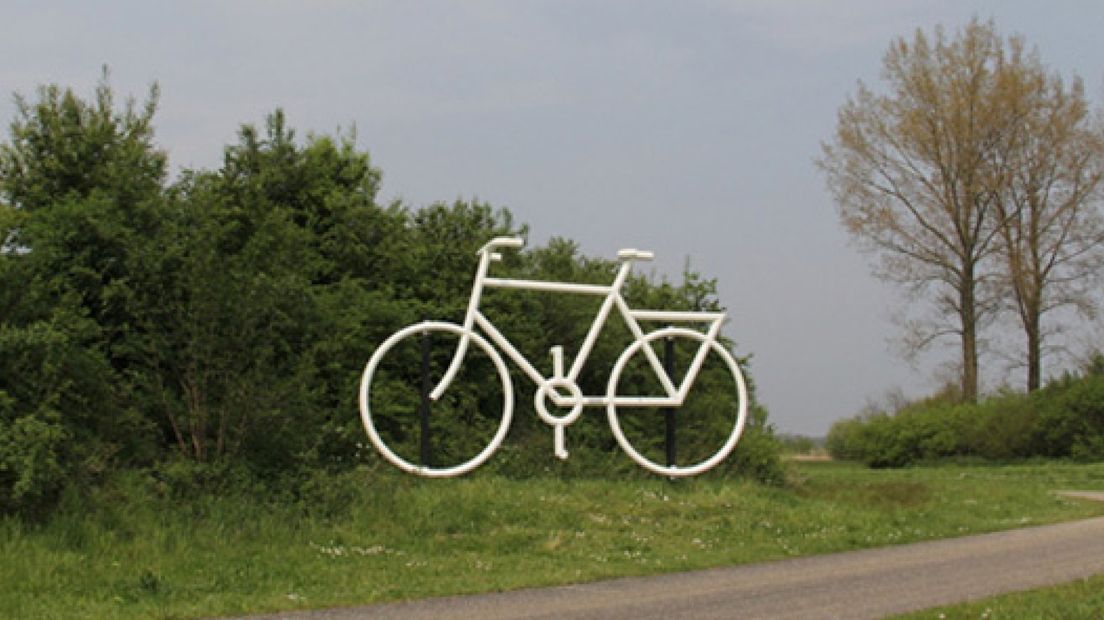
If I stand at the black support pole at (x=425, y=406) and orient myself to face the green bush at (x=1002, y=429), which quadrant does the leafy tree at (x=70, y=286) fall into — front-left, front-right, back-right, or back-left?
back-left

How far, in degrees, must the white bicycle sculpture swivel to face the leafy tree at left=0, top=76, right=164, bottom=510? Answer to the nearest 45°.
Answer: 0° — it already faces it

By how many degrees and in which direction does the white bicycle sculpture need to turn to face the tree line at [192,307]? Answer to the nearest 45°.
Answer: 0° — it already faces it

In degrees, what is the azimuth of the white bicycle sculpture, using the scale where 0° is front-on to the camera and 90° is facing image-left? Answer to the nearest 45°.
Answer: approximately 90°
